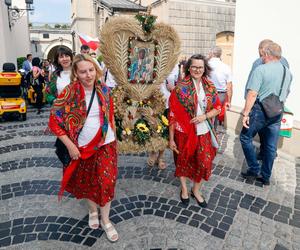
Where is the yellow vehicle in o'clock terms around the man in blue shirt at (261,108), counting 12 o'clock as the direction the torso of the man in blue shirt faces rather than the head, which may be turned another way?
The yellow vehicle is roughly at 11 o'clock from the man in blue shirt.

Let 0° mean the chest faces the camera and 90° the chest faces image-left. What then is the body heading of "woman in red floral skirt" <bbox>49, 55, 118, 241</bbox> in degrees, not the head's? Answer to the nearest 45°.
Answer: approximately 315°

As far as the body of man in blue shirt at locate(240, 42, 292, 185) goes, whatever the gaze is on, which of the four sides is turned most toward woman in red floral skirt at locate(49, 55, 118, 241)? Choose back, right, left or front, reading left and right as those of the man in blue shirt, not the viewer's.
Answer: left

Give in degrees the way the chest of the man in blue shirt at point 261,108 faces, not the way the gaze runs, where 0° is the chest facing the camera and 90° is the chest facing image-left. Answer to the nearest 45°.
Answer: approximately 135°

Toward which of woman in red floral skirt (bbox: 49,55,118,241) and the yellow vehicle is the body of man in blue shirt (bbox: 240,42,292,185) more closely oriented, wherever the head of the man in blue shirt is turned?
the yellow vehicle

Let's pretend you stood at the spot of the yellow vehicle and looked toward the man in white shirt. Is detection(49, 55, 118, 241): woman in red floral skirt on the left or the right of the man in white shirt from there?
right
